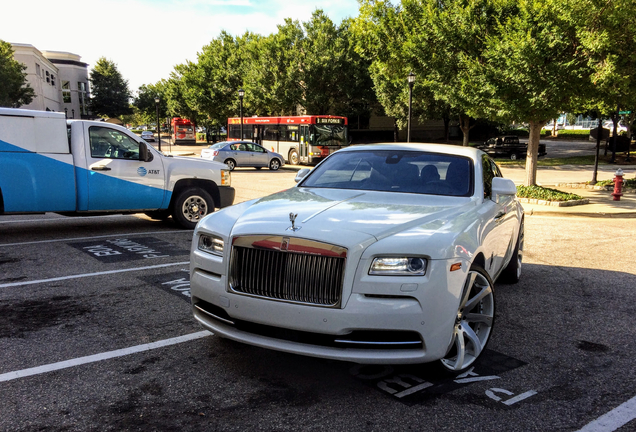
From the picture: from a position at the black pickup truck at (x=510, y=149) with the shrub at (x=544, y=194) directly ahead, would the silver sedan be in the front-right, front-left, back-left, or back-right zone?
front-right

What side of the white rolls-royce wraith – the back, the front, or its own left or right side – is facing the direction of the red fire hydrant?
back

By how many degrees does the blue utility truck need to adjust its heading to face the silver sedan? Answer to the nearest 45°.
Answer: approximately 90° to its left

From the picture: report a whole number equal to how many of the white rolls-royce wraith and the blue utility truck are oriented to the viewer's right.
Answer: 1

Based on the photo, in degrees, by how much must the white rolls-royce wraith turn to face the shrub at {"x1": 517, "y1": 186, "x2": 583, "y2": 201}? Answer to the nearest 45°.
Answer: approximately 180°

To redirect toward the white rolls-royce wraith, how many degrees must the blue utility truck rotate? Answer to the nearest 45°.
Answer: approximately 90° to its right

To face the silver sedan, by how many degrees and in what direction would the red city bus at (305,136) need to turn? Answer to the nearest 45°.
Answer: approximately 90° to its right

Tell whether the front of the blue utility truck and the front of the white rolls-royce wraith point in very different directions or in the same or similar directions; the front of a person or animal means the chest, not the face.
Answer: very different directions

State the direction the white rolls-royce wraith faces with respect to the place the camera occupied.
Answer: facing the viewer and to the left of the viewer

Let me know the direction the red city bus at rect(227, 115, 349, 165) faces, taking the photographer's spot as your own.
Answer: facing the viewer and to the right of the viewer

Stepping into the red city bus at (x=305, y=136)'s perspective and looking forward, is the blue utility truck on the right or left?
on its right

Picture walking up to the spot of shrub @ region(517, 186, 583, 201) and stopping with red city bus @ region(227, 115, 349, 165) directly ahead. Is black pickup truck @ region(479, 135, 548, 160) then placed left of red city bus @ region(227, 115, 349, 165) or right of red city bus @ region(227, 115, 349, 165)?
right

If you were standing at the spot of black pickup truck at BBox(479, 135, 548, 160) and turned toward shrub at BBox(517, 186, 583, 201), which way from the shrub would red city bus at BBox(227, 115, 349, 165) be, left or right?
right

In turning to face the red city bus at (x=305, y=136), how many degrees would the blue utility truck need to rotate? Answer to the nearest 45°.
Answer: approximately 45° to its left

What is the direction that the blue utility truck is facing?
to the viewer's right
